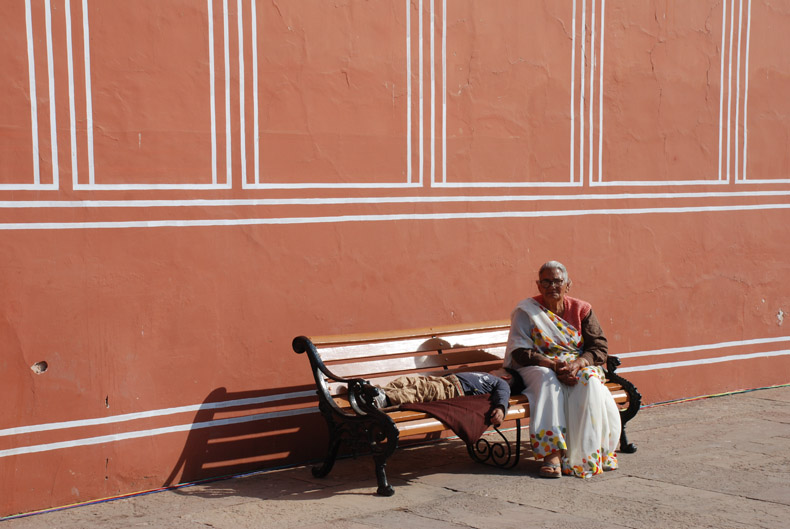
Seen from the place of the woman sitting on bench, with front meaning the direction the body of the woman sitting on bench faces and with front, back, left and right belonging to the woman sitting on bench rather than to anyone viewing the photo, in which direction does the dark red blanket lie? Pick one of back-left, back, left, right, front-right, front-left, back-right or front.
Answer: front-right

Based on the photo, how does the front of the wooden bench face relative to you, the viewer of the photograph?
facing the viewer and to the right of the viewer

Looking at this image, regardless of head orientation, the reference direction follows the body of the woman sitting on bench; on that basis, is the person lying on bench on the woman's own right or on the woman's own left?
on the woman's own right
